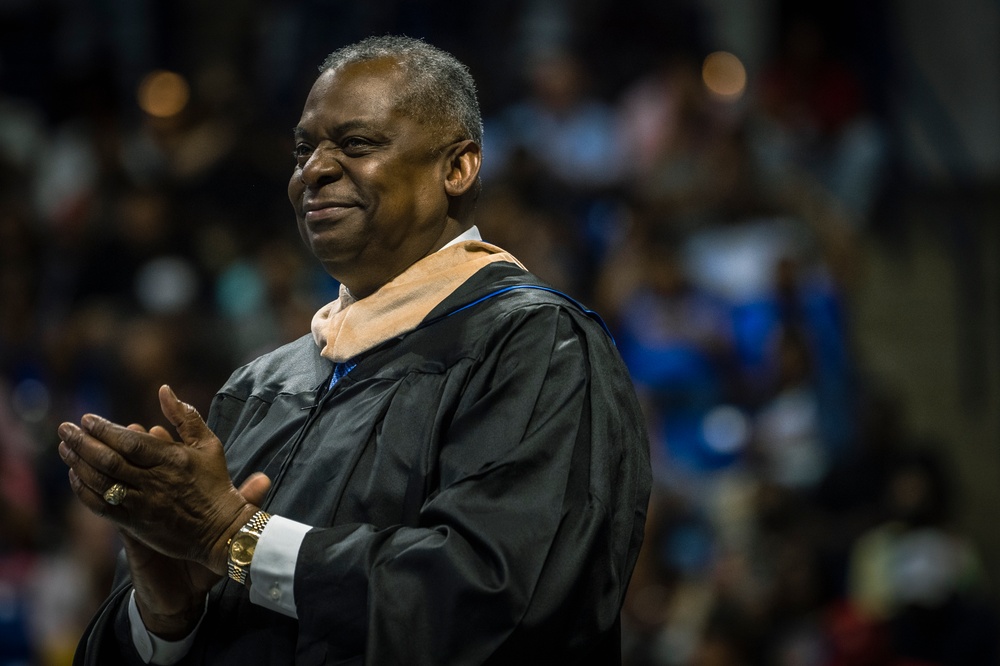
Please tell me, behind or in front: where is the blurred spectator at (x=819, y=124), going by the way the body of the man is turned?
behind

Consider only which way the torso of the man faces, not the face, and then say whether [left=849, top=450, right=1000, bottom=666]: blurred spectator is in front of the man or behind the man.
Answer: behind

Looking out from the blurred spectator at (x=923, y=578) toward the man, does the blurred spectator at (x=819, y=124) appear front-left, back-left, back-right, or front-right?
back-right

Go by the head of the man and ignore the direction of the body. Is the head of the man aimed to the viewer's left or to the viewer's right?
to the viewer's left

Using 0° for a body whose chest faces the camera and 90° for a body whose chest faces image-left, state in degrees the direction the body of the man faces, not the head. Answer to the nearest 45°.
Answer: approximately 45°
